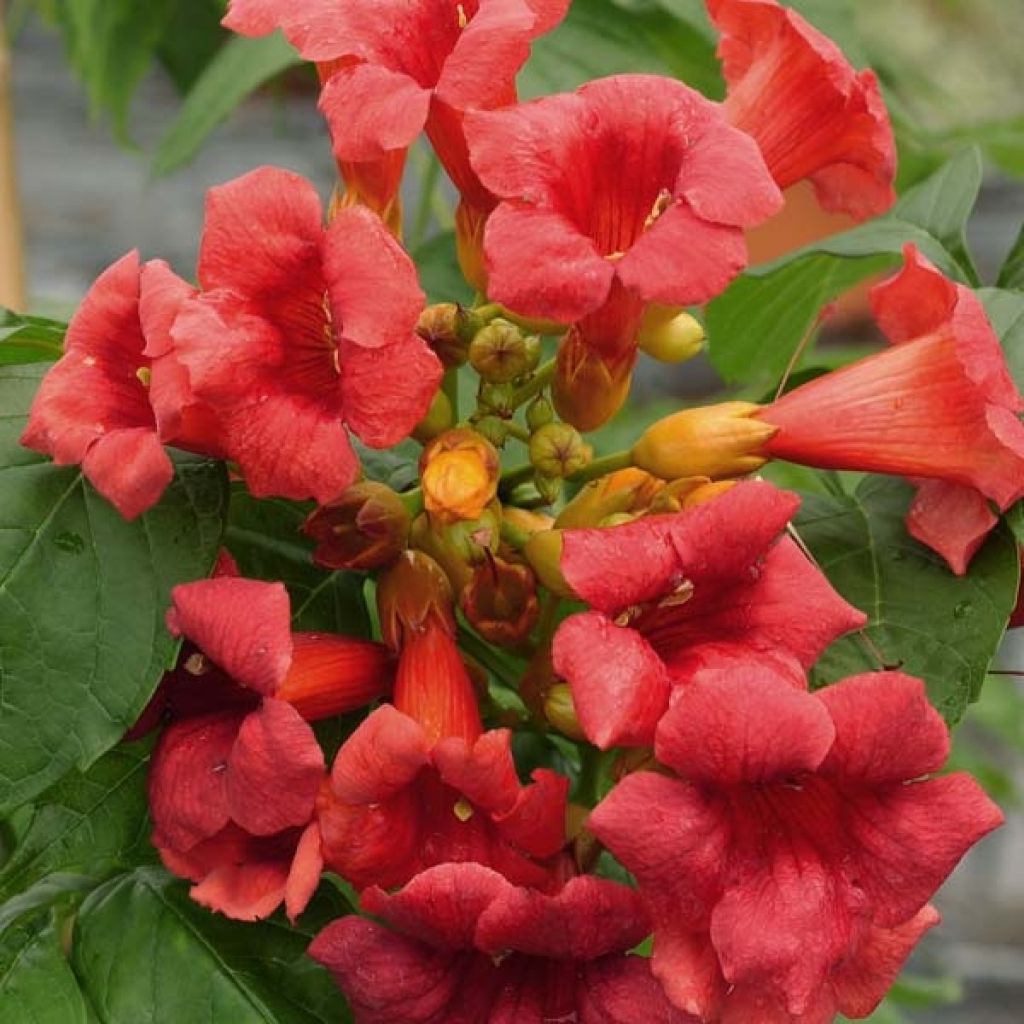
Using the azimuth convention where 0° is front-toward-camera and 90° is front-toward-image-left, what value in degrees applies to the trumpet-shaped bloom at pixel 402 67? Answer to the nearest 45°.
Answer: approximately 0°

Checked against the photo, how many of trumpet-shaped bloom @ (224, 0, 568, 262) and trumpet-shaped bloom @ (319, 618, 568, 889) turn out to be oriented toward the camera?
2
